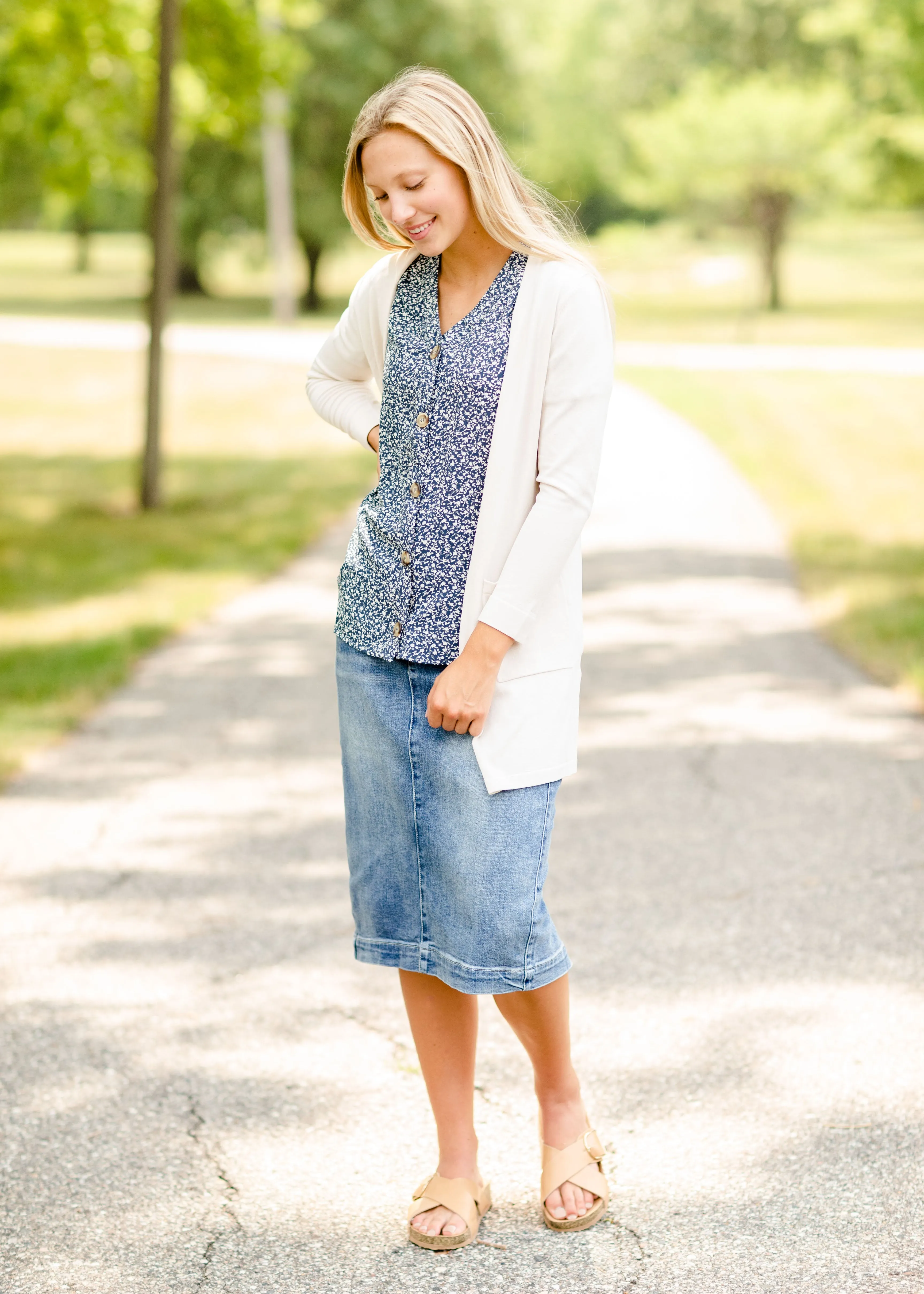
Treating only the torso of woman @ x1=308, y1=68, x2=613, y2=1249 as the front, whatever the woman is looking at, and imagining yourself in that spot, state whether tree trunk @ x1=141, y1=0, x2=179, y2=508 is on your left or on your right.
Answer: on your right

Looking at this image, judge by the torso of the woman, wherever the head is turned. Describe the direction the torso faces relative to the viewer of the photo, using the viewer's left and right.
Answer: facing the viewer and to the left of the viewer

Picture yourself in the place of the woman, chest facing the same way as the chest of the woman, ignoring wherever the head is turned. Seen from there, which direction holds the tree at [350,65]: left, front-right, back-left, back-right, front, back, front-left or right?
back-right

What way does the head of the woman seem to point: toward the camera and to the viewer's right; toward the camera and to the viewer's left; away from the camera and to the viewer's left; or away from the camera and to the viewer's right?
toward the camera and to the viewer's left

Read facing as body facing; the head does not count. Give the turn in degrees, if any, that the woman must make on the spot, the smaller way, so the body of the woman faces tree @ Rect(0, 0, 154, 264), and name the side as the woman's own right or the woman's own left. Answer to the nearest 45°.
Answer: approximately 135° to the woman's own right

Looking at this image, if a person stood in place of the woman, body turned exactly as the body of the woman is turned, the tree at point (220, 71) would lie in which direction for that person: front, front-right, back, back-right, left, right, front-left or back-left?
back-right
